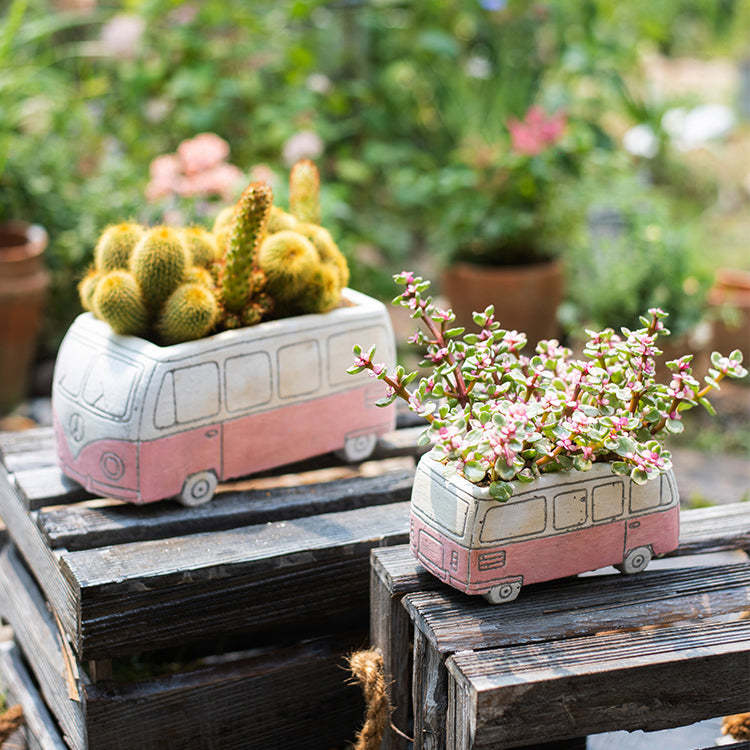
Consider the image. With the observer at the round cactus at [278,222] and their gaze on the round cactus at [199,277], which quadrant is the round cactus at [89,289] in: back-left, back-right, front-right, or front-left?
front-right

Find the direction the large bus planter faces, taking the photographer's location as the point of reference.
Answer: facing the viewer and to the left of the viewer
